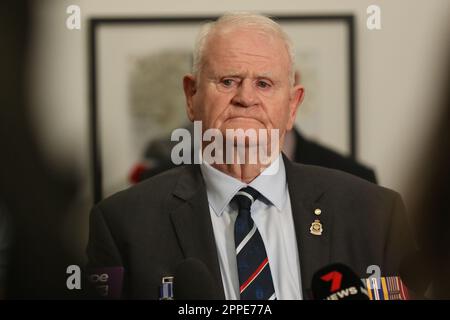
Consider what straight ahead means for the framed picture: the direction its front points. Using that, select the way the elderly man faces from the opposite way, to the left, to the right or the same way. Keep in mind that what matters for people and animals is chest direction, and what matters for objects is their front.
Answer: the same way

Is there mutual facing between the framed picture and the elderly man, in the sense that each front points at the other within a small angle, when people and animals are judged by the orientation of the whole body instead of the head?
no

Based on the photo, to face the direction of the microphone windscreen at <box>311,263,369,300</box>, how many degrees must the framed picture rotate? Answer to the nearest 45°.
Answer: approximately 45° to its left

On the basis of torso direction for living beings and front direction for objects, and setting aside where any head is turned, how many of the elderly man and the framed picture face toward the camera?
2

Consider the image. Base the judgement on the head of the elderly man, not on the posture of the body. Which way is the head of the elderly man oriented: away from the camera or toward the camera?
toward the camera

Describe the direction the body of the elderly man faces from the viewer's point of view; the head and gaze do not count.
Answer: toward the camera
